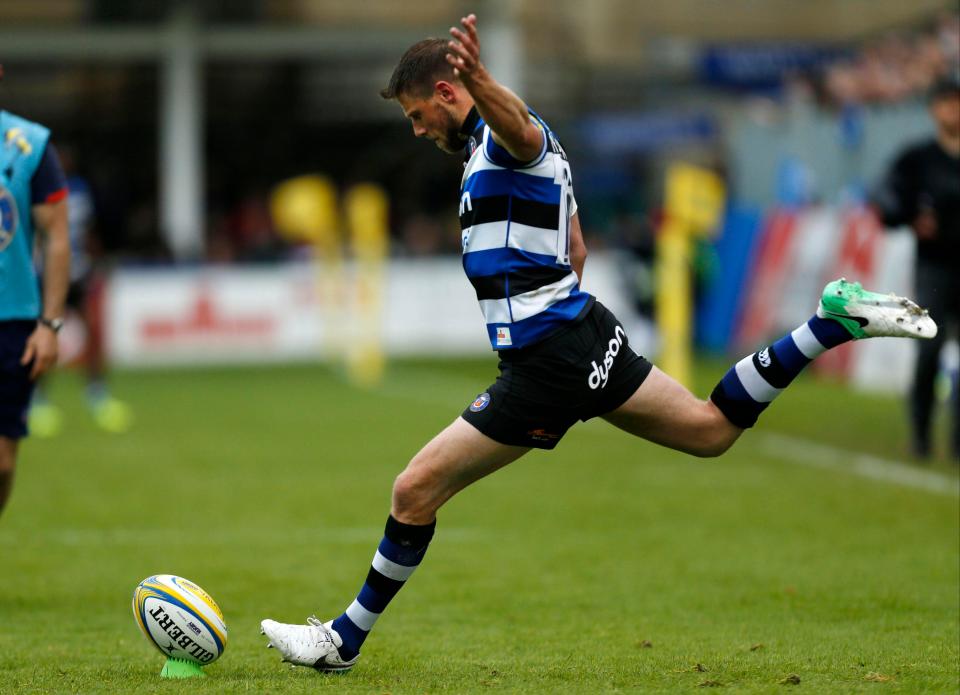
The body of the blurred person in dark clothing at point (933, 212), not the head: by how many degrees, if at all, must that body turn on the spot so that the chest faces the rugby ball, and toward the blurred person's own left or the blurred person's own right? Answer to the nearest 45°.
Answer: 0° — they already face it

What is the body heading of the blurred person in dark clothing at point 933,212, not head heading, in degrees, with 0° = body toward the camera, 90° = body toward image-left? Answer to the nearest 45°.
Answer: approximately 0°

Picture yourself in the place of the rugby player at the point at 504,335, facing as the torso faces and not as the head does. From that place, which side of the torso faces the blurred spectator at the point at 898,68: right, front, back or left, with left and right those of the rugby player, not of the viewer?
right

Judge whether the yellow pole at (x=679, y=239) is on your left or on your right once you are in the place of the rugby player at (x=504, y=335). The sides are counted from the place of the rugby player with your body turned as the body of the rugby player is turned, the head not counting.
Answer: on your right

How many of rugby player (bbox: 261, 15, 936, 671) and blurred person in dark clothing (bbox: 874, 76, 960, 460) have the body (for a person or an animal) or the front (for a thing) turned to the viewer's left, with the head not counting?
1

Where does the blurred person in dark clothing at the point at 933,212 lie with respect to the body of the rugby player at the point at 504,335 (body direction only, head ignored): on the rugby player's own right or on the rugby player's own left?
on the rugby player's own right

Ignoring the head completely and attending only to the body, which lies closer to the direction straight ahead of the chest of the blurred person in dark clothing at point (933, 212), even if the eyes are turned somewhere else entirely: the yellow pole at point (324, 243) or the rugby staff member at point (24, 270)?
the rugby staff member

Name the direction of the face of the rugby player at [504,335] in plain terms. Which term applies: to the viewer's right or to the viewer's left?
to the viewer's left

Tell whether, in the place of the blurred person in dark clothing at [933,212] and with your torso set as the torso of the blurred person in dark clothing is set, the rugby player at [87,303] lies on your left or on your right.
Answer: on your right

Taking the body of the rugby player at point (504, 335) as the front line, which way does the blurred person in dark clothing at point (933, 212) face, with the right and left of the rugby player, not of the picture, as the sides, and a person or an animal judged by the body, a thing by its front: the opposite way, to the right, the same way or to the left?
to the left

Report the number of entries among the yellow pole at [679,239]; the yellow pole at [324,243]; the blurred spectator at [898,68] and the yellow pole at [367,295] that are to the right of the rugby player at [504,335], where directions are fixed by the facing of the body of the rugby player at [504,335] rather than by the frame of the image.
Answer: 4

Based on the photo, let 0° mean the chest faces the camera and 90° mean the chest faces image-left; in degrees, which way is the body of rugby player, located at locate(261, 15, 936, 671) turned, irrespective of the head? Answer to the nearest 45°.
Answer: approximately 90°

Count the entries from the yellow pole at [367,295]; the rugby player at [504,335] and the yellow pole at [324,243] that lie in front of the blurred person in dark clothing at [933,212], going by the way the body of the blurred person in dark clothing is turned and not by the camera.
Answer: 1
